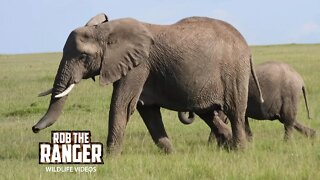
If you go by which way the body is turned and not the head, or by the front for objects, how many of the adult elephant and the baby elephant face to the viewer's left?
2

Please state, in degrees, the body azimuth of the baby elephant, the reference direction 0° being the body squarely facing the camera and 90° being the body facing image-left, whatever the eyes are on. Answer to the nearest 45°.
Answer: approximately 90°

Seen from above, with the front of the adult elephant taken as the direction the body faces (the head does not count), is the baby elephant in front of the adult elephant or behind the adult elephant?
behind

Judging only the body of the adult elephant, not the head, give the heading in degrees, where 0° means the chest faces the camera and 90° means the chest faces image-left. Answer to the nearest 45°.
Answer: approximately 90°

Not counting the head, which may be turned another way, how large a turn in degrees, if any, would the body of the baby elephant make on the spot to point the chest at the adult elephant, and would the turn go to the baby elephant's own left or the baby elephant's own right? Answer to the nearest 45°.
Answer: approximately 45° to the baby elephant's own left
